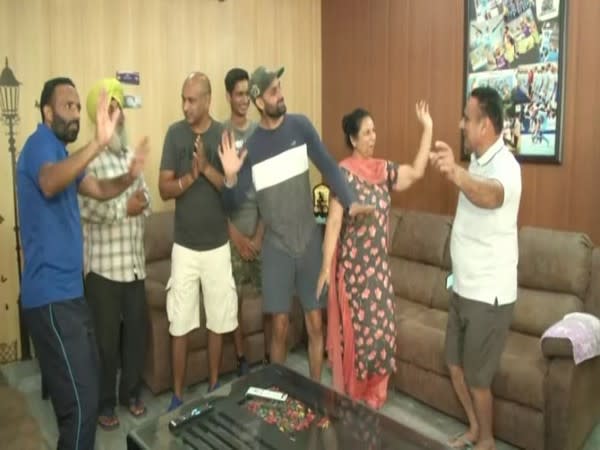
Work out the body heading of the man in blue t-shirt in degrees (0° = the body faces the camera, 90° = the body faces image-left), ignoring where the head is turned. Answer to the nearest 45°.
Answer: approximately 270°

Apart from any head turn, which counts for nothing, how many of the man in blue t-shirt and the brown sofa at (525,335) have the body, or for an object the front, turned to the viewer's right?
1

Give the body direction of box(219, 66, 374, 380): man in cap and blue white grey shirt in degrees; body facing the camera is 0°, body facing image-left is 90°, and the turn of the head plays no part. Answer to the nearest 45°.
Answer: approximately 0°

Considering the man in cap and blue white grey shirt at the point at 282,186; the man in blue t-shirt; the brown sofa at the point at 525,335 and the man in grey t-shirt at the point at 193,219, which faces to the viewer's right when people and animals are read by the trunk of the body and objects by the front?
the man in blue t-shirt

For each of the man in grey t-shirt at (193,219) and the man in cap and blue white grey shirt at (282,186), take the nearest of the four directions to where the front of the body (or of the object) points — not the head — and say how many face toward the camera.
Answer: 2

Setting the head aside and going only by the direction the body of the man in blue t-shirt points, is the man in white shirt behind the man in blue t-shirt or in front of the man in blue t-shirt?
in front

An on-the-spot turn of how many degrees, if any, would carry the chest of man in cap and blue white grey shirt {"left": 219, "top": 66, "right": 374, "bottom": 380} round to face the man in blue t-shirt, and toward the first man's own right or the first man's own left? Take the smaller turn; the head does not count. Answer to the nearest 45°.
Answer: approximately 45° to the first man's own right

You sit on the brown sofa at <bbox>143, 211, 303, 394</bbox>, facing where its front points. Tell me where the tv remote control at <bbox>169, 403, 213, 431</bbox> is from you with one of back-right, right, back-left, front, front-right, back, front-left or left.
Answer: front-right

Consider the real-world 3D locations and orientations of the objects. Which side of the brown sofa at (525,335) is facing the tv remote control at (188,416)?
front

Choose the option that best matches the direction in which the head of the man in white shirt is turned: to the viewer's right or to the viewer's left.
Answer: to the viewer's left
